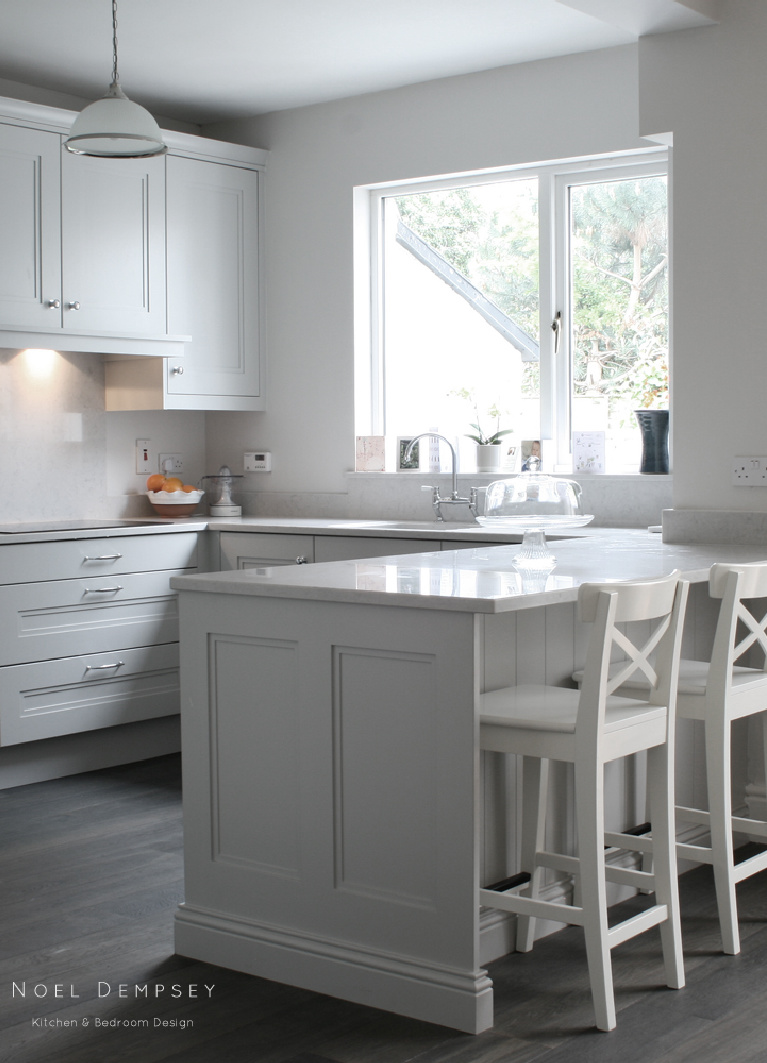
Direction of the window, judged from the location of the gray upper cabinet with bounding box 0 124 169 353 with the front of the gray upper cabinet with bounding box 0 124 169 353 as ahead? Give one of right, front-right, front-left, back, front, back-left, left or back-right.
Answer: front-left

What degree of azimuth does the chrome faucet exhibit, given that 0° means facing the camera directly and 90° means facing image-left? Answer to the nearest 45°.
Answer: approximately 45°

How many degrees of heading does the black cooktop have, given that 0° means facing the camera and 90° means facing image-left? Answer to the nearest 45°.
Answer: approximately 315°

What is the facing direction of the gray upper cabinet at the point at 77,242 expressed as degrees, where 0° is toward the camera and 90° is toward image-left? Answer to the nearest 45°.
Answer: approximately 315°
